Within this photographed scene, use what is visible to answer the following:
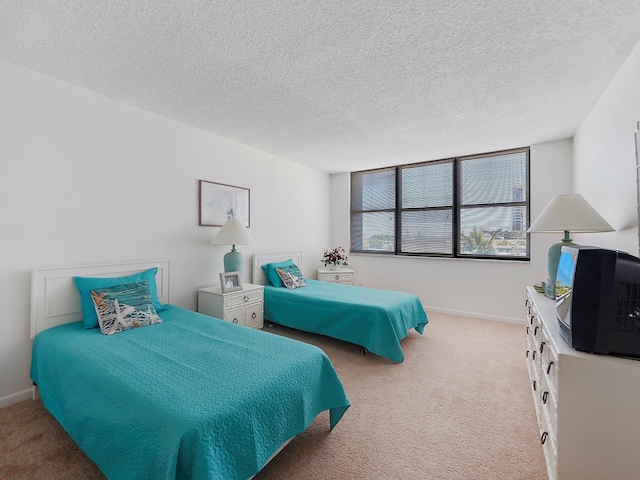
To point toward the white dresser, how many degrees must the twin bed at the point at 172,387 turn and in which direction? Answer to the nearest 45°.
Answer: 0° — it already faces it

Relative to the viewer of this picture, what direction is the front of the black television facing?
facing to the left of the viewer

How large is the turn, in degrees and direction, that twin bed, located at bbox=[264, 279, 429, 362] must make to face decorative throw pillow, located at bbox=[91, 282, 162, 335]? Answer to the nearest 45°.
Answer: approximately 90° to its right

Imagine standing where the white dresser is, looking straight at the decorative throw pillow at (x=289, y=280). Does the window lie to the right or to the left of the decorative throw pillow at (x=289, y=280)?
right

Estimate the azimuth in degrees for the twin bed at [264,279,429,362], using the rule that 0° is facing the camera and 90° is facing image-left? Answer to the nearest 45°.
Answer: approximately 315°

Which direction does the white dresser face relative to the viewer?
to the viewer's left

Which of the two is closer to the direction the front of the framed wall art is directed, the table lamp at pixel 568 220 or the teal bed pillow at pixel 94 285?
the table lamp

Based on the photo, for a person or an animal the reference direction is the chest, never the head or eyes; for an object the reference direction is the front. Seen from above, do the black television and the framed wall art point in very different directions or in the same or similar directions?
very different directions

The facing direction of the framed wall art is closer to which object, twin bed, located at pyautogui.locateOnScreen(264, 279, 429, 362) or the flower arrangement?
the twin bed

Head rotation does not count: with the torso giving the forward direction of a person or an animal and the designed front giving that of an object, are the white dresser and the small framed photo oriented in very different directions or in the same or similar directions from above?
very different directions
